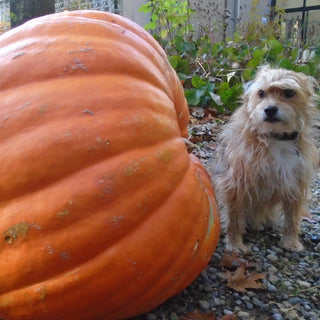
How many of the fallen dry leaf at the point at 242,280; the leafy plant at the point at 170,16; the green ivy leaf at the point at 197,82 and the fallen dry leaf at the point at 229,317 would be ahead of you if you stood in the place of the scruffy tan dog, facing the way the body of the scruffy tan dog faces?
2

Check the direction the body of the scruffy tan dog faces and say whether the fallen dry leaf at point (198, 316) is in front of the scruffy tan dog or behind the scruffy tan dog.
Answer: in front

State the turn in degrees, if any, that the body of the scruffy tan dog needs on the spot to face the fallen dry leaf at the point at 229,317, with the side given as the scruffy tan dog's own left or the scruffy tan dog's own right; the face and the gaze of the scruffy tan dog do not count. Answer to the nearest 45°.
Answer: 0° — it already faces it

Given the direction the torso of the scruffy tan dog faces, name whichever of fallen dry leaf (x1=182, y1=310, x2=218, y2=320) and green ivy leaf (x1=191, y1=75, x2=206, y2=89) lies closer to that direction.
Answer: the fallen dry leaf

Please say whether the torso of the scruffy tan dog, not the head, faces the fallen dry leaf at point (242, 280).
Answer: yes

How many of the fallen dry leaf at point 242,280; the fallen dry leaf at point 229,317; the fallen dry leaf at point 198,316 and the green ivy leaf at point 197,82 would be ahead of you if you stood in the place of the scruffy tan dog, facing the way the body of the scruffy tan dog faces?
3

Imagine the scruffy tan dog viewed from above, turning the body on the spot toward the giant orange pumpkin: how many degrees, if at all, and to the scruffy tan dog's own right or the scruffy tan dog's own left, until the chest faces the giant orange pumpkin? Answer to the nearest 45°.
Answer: approximately 45° to the scruffy tan dog's own right

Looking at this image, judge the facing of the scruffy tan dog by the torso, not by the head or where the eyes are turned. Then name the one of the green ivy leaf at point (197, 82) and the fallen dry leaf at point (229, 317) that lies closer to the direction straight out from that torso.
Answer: the fallen dry leaf

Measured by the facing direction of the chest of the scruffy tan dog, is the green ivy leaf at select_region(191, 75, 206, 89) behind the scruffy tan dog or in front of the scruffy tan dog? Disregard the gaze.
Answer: behind

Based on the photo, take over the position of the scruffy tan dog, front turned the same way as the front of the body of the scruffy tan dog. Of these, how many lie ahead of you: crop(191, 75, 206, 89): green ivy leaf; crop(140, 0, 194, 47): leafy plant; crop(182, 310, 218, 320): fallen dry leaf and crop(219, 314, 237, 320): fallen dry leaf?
2

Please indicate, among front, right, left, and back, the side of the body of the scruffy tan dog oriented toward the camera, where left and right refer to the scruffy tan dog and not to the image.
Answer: front
